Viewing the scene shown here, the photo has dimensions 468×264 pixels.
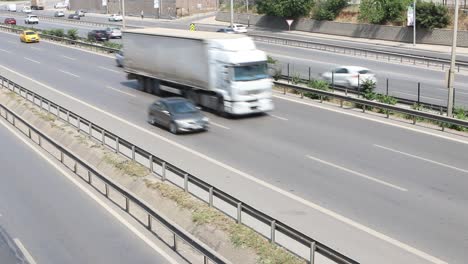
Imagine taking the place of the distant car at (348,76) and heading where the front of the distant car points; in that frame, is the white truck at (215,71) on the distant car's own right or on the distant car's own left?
on the distant car's own left

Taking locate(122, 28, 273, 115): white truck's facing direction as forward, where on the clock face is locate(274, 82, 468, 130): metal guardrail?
The metal guardrail is roughly at 11 o'clock from the white truck.

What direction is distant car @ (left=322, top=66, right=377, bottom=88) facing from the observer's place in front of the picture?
facing away from the viewer and to the left of the viewer

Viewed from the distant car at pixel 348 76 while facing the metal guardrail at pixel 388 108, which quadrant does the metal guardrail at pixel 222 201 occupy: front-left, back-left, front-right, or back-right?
front-right

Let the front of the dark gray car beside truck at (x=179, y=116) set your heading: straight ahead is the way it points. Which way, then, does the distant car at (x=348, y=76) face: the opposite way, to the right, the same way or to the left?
the opposite way

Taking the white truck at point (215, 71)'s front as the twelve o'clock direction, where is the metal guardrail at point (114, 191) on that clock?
The metal guardrail is roughly at 2 o'clock from the white truck.

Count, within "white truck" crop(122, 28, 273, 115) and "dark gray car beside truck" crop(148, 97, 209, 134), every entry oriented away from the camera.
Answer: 0

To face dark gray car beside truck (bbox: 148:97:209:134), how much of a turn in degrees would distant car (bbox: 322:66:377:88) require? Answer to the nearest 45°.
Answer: approximately 90° to its left

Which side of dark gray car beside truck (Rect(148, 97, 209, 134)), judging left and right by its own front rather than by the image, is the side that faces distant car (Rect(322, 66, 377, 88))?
left

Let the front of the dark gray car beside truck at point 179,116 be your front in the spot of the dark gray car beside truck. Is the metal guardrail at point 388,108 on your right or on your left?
on your left

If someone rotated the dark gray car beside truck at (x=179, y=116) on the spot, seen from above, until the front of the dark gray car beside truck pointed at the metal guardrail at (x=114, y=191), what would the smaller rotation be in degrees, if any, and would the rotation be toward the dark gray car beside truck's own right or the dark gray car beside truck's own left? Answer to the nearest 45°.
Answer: approximately 45° to the dark gray car beside truck's own right

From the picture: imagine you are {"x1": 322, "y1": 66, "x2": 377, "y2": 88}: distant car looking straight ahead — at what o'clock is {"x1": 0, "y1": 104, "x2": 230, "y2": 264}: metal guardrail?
The metal guardrail is roughly at 8 o'clock from the distant car.
